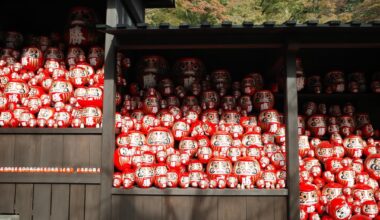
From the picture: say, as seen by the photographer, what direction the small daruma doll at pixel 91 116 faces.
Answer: facing the viewer

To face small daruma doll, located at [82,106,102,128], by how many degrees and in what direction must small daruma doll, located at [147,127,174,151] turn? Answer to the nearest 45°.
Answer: approximately 90° to its right

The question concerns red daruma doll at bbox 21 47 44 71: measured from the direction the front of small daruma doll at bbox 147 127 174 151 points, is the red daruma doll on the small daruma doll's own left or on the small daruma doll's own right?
on the small daruma doll's own right

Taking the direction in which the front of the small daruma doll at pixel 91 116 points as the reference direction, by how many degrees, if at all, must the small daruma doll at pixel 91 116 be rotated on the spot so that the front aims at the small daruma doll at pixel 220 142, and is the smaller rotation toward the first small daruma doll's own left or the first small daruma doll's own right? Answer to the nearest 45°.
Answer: approximately 90° to the first small daruma doll's own left

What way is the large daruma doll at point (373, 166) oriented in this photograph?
toward the camera

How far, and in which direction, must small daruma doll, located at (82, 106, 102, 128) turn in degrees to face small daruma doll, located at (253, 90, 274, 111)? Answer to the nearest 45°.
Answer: approximately 90° to its left

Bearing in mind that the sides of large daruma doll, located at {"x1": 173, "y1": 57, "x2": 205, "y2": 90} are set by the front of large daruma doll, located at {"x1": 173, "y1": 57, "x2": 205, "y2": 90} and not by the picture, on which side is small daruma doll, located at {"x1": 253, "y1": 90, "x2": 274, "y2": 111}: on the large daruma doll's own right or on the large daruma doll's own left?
on the large daruma doll's own left

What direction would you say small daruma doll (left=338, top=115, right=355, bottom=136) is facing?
toward the camera

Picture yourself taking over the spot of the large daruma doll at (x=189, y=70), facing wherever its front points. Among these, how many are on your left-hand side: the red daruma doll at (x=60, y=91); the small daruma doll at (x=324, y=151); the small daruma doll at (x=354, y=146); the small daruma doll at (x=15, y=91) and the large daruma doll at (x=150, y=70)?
2

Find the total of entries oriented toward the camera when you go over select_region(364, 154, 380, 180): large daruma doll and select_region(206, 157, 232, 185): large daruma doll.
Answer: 2

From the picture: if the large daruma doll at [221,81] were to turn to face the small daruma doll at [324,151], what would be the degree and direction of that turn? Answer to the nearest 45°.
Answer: approximately 90° to its left

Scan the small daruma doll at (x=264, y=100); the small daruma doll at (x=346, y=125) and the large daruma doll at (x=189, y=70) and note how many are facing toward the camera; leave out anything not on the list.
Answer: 3

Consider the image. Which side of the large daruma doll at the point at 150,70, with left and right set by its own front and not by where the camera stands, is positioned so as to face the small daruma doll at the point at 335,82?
left

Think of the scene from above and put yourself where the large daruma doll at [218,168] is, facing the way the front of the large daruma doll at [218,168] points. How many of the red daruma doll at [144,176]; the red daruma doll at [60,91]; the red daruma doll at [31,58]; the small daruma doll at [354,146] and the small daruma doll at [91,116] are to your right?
4

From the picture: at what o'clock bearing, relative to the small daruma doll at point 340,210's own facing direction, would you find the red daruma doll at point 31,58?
The red daruma doll is roughly at 4 o'clock from the small daruma doll.
